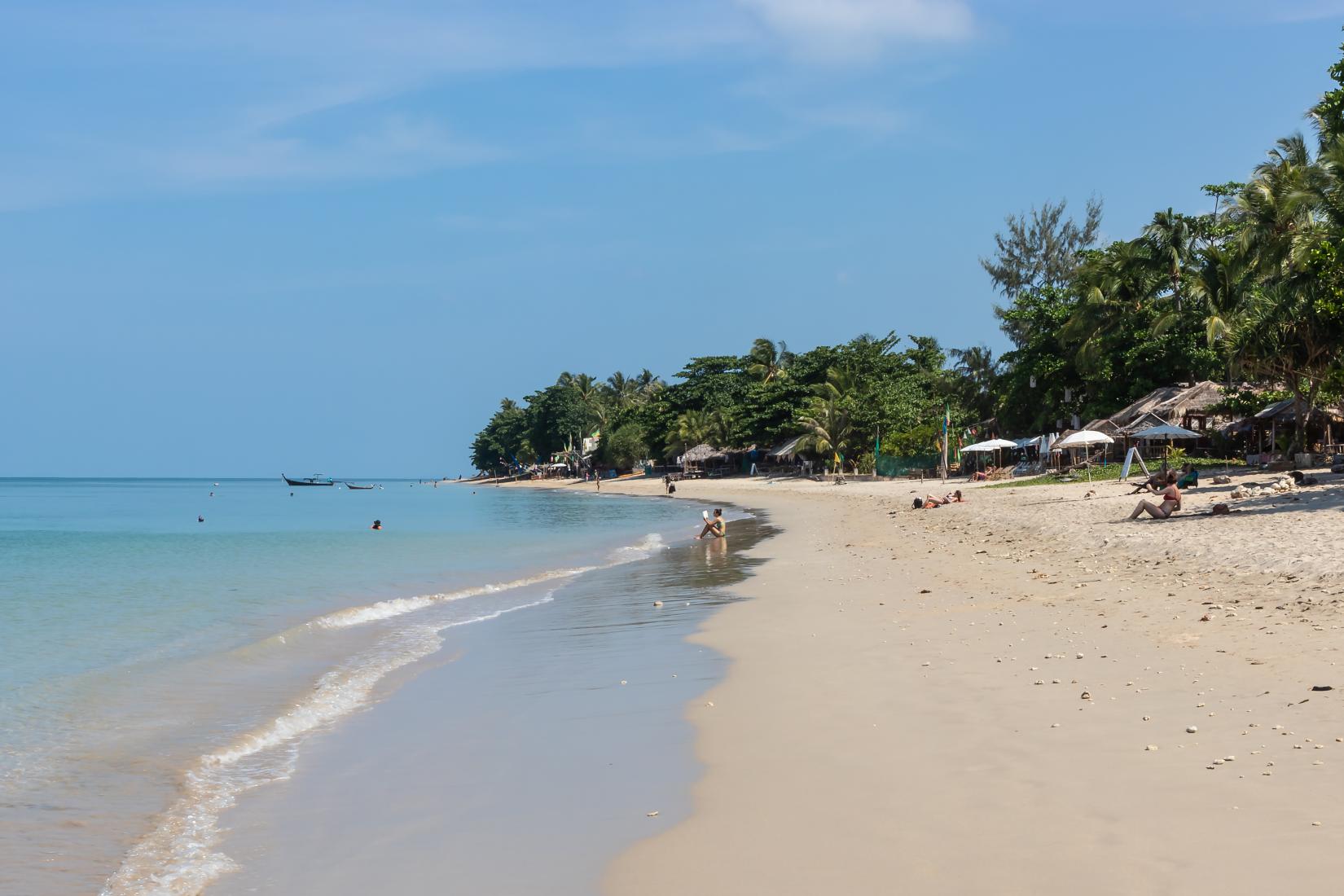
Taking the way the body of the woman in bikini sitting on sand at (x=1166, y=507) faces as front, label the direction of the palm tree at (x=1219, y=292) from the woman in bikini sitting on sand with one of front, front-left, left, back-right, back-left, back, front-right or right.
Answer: right

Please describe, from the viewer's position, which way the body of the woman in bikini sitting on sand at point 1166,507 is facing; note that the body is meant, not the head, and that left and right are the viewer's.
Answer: facing to the left of the viewer

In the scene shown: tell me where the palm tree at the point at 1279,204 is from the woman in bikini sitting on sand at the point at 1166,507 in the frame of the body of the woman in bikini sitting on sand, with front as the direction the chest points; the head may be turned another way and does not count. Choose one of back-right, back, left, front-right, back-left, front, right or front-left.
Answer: right

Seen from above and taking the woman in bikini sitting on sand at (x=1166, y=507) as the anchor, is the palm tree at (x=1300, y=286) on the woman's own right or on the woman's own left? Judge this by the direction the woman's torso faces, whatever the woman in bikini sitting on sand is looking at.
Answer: on the woman's own right

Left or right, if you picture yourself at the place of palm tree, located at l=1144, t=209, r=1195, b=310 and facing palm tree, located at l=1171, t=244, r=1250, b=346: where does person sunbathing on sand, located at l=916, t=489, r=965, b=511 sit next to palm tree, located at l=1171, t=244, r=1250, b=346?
right

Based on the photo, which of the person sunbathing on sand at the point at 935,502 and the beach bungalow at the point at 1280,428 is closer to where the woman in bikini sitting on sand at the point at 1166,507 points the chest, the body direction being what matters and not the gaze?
the person sunbathing on sand

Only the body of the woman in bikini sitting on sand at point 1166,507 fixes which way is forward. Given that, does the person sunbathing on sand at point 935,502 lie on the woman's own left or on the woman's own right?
on the woman's own right

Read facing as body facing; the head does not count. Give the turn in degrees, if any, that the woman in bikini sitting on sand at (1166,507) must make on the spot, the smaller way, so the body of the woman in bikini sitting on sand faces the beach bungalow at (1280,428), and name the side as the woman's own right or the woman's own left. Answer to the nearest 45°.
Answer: approximately 90° to the woman's own right
